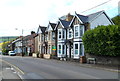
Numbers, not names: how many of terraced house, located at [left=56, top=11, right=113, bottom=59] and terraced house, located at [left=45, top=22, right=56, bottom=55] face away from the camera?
0

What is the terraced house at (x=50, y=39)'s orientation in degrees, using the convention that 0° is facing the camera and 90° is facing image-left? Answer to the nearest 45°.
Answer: approximately 45°

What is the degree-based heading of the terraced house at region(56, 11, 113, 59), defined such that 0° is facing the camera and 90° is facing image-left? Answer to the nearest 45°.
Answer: approximately 45°

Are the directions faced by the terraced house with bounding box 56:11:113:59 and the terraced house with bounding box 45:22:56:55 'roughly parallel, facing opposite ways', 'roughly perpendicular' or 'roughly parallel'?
roughly parallel

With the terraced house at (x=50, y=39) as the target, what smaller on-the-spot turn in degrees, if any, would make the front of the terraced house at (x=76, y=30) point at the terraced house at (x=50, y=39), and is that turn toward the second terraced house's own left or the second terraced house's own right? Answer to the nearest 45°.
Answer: approximately 90° to the second terraced house's own right

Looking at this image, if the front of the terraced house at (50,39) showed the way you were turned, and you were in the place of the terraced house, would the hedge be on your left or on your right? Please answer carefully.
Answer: on your left
